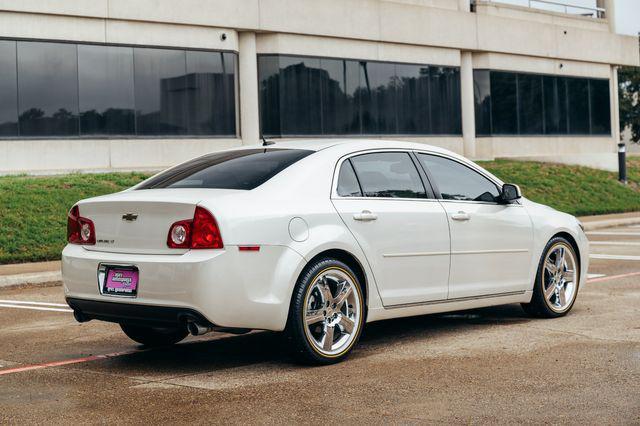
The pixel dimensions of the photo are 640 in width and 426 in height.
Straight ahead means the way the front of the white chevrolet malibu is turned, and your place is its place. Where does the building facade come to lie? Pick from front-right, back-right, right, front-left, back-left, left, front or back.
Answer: front-left

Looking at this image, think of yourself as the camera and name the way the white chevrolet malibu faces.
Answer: facing away from the viewer and to the right of the viewer
